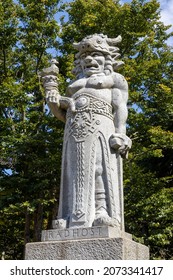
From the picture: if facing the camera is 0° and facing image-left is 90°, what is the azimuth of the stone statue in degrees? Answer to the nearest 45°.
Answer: approximately 45°
